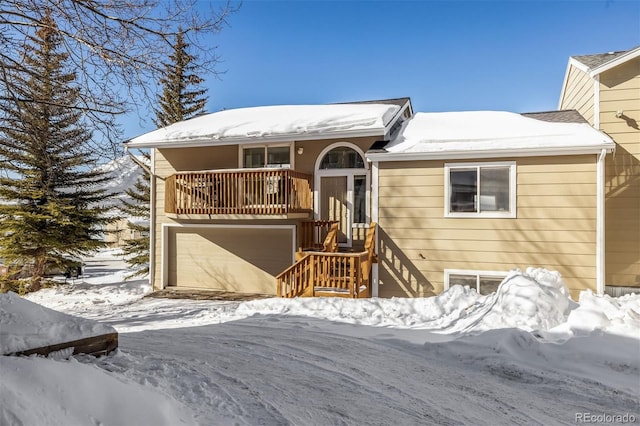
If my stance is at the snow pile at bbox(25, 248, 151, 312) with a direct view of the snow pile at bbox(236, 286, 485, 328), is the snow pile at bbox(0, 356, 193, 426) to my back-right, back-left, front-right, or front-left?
front-right

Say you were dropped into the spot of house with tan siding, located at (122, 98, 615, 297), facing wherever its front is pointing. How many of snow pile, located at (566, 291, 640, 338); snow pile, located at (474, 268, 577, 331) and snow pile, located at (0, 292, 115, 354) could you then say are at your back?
0

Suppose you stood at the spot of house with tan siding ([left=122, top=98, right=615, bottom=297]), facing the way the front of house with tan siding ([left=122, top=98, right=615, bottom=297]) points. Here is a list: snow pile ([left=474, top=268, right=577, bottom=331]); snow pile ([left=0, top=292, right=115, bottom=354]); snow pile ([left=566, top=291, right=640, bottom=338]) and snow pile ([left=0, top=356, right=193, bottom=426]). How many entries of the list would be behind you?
0

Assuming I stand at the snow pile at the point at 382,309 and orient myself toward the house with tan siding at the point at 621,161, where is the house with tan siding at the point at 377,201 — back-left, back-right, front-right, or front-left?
front-left

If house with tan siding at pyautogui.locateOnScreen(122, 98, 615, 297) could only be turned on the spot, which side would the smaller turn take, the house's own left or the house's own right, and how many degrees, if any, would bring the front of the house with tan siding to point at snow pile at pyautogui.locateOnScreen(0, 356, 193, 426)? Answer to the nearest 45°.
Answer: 0° — it already faces it

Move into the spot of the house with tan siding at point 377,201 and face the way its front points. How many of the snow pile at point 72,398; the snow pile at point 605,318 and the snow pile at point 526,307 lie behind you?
0

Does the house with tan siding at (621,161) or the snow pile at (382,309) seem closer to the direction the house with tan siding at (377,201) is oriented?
the snow pile

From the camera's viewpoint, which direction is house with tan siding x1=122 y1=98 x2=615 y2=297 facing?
toward the camera

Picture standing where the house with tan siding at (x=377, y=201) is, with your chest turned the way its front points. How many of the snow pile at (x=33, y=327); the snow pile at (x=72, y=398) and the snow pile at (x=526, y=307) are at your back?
0

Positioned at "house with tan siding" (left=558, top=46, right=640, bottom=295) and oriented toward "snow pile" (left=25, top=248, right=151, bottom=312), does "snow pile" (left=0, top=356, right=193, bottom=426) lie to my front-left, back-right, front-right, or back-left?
front-left

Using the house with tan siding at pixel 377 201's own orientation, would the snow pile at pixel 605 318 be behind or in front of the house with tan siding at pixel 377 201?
in front

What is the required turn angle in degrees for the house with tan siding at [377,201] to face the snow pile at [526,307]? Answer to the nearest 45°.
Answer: approximately 45° to its left

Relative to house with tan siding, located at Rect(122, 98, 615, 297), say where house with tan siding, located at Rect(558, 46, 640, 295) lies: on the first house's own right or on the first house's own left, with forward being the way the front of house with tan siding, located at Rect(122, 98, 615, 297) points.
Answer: on the first house's own left

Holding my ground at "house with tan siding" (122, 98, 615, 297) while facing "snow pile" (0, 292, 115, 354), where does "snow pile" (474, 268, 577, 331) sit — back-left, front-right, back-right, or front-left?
front-left

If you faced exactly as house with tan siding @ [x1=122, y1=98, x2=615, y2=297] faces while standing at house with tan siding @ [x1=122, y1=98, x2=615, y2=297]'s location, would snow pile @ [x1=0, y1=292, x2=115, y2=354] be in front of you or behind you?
in front

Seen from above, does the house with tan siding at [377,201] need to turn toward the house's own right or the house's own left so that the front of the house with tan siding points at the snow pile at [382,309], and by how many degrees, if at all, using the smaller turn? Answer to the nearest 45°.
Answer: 0° — it already faces it
